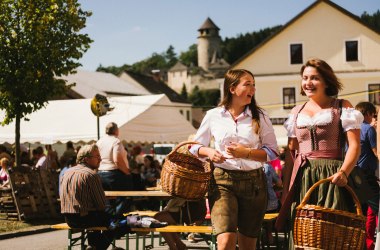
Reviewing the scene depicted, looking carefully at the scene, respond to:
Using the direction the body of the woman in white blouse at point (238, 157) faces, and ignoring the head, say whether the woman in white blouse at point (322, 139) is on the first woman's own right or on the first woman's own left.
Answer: on the first woman's own left

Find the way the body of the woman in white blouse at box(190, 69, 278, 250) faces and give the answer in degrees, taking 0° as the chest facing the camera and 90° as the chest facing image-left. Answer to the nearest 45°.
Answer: approximately 0°

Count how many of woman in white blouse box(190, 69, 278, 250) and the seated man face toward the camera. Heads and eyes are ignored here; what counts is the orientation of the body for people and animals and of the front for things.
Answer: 1

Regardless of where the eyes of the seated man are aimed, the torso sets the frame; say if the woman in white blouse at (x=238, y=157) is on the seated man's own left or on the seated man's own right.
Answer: on the seated man's own right

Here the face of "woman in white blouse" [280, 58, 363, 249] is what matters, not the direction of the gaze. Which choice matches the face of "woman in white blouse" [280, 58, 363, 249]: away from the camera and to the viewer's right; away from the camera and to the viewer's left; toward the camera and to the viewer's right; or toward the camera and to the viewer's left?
toward the camera and to the viewer's left

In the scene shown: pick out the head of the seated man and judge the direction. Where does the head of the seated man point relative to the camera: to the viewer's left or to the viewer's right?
to the viewer's right

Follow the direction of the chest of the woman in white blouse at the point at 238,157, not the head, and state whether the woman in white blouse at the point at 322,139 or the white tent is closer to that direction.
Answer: the woman in white blouse

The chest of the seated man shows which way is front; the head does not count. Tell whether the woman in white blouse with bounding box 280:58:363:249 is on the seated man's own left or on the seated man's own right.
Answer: on the seated man's own right

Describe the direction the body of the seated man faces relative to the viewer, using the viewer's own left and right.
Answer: facing away from the viewer and to the right of the viewer
